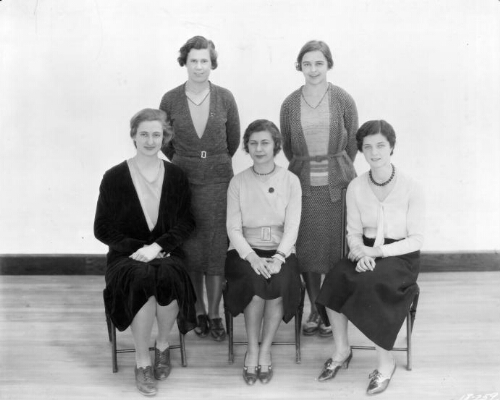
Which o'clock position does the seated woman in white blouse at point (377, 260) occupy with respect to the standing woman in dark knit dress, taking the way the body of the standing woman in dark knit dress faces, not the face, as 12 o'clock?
The seated woman in white blouse is roughly at 10 o'clock from the standing woman in dark knit dress.

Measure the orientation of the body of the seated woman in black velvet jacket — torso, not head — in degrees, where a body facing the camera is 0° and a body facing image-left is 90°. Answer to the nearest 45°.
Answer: approximately 0°

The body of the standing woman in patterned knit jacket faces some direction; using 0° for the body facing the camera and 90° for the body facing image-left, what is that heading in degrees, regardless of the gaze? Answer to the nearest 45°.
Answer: approximately 0°

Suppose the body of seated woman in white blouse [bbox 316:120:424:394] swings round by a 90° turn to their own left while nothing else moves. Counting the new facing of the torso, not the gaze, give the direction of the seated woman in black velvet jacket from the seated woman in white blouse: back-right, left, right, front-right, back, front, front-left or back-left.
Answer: back-right

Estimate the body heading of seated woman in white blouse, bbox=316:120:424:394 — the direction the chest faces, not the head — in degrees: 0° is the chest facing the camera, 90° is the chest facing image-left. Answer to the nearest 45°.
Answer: approximately 45°
